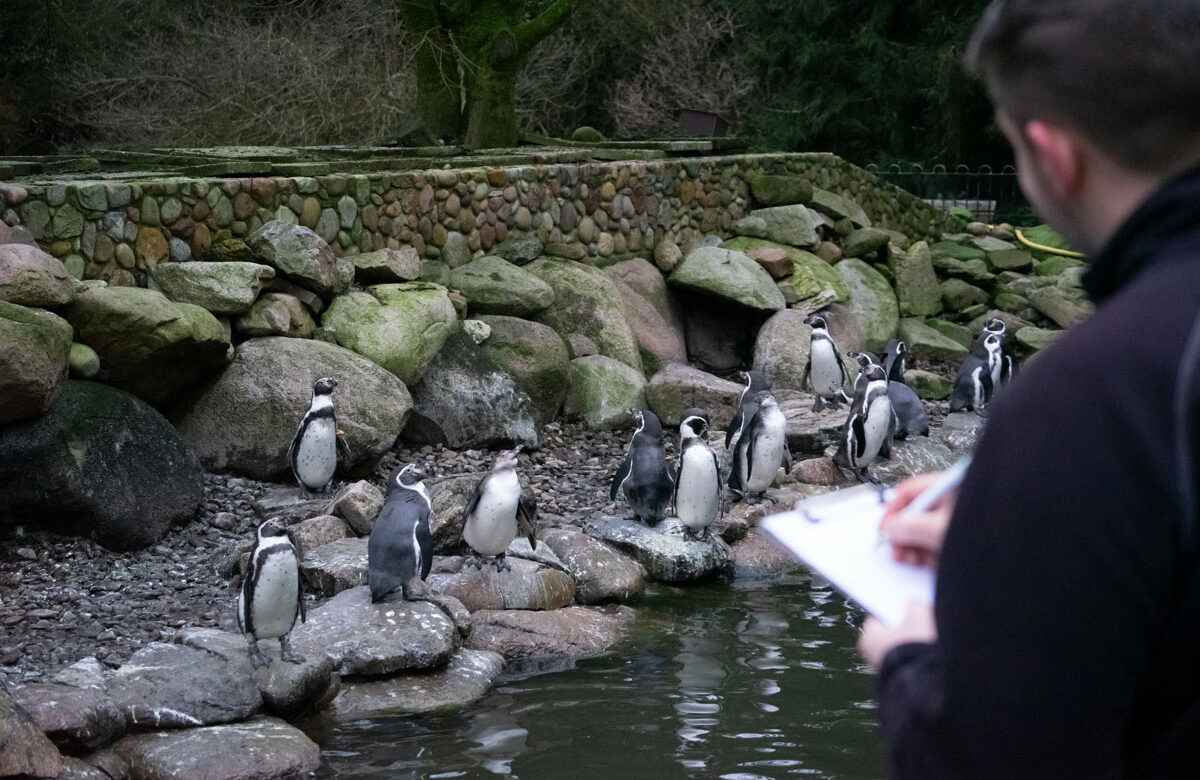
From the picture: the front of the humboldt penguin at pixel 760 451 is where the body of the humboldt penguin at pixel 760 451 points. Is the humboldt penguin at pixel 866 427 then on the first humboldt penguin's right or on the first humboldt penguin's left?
on the first humboldt penguin's left

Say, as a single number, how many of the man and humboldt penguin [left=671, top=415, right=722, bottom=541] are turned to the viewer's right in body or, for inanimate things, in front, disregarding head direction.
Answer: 0

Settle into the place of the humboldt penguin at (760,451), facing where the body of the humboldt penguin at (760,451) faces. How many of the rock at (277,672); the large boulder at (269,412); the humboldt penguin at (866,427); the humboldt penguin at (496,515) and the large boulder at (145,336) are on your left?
1

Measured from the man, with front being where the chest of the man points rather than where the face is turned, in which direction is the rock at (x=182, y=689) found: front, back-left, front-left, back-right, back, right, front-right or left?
front

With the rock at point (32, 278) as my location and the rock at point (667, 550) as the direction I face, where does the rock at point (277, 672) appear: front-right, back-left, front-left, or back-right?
front-right

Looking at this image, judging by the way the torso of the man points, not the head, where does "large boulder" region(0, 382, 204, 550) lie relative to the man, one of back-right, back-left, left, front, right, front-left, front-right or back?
front

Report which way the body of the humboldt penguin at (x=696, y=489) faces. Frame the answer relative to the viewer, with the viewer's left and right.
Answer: facing the viewer

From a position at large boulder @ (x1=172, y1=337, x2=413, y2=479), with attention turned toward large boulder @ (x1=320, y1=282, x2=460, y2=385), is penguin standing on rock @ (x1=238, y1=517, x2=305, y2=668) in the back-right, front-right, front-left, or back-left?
back-right

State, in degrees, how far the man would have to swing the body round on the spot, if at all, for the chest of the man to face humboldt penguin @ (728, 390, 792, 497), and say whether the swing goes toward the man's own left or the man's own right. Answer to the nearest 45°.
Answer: approximately 45° to the man's own right

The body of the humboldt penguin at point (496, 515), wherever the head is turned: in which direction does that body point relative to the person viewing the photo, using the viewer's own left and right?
facing the viewer and to the right of the viewer

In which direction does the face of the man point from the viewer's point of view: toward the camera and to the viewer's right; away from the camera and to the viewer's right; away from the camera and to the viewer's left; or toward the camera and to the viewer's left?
away from the camera and to the viewer's left
